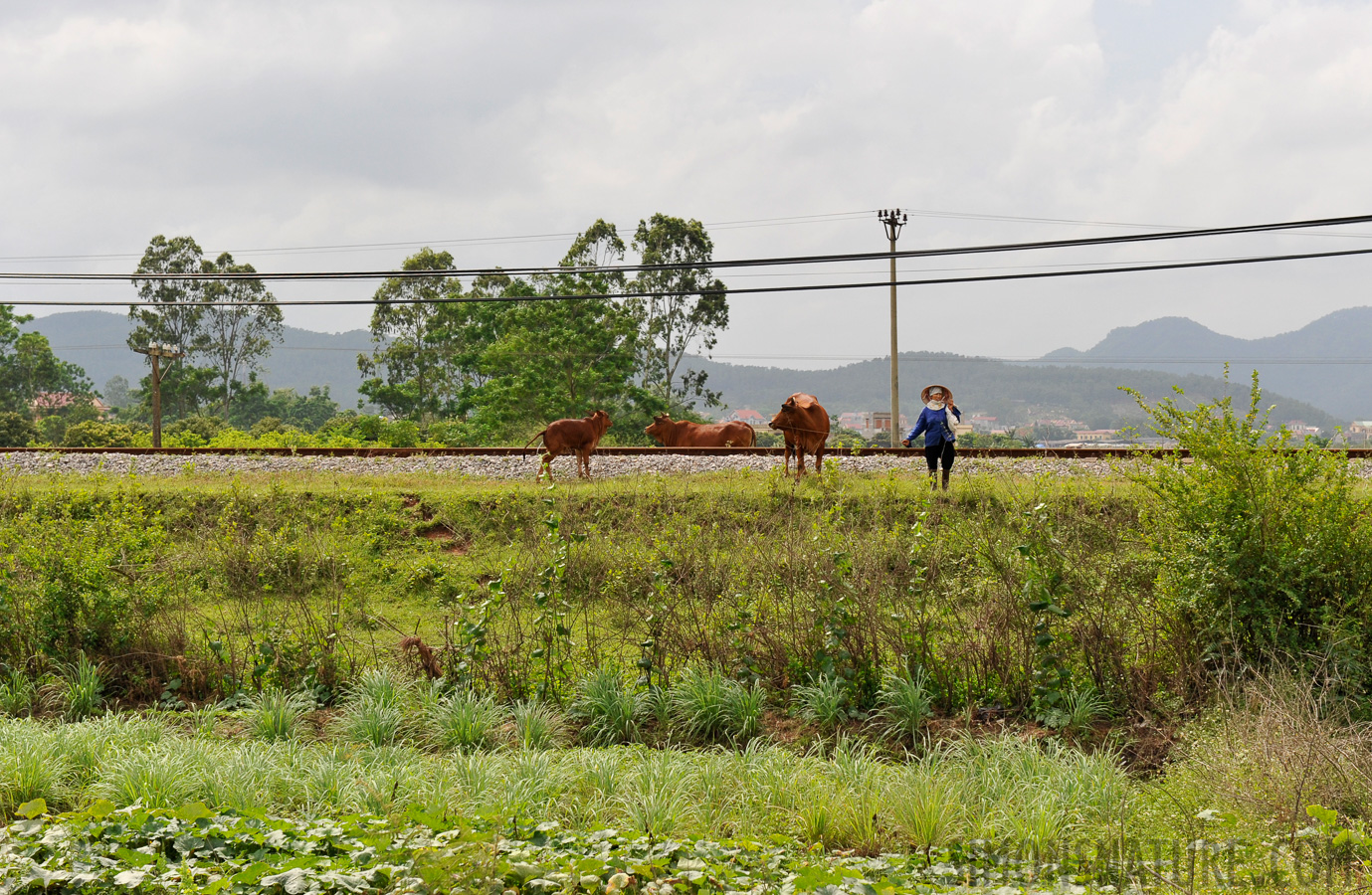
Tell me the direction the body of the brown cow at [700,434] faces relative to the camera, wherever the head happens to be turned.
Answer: to the viewer's left

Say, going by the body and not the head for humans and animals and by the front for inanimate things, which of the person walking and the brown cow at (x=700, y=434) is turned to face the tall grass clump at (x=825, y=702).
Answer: the person walking

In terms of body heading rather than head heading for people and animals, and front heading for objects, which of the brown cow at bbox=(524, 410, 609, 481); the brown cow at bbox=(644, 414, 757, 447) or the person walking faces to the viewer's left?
the brown cow at bbox=(644, 414, 757, 447)

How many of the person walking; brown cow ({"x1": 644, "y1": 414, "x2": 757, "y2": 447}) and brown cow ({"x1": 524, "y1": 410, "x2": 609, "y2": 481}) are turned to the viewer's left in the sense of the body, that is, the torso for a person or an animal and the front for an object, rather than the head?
1

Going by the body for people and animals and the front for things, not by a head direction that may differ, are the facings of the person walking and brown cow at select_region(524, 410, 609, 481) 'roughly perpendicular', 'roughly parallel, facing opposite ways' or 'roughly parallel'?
roughly perpendicular

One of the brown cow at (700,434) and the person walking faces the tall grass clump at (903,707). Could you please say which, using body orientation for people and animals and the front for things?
the person walking

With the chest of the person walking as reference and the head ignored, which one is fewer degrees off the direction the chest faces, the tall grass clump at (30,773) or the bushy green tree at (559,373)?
the tall grass clump

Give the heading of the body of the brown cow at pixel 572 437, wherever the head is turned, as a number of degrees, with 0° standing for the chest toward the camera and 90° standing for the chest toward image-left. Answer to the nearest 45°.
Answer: approximately 270°

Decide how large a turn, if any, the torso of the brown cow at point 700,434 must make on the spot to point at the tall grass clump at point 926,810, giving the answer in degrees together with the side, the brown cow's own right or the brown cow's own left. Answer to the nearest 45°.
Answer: approximately 90° to the brown cow's own left

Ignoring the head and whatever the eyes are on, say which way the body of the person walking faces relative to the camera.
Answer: toward the camera

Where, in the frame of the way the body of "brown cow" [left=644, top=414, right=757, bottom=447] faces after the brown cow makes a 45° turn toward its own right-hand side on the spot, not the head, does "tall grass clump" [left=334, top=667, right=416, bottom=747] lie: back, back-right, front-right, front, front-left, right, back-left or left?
back-left

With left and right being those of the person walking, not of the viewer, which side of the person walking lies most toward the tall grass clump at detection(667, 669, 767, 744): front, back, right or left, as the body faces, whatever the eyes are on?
front

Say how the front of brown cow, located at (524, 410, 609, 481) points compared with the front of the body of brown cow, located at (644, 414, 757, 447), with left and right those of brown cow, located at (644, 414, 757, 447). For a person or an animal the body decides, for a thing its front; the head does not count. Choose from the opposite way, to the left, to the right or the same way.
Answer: the opposite way
